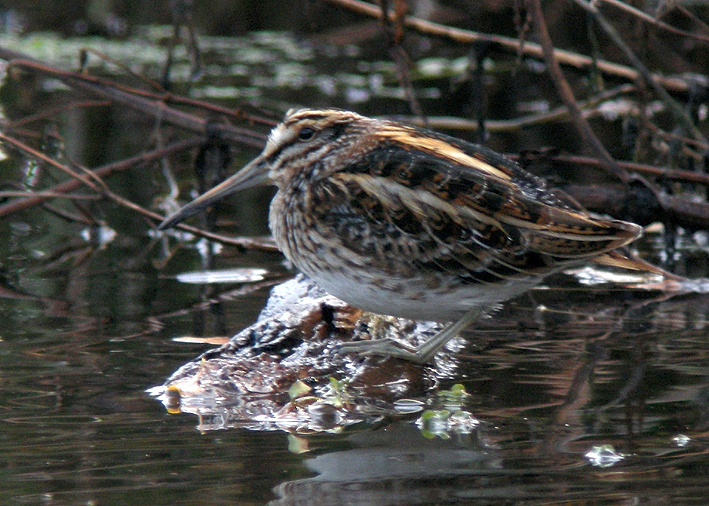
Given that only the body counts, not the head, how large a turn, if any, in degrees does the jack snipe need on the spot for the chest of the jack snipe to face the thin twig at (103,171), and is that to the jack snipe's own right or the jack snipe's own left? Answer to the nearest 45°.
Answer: approximately 45° to the jack snipe's own right

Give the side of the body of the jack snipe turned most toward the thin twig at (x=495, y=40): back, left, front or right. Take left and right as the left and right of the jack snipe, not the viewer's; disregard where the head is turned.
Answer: right

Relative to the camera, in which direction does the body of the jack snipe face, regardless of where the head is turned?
to the viewer's left

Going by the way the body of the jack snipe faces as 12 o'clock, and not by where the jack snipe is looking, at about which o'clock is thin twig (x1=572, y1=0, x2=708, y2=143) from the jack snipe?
The thin twig is roughly at 4 o'clock from the jack snipe.

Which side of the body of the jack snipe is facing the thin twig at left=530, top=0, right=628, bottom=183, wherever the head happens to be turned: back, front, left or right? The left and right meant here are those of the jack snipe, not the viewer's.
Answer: right
